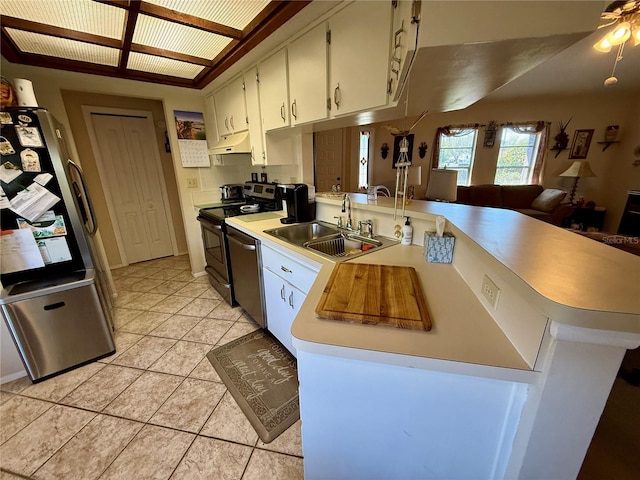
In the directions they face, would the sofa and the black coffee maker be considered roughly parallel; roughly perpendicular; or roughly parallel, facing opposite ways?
roughly parallel

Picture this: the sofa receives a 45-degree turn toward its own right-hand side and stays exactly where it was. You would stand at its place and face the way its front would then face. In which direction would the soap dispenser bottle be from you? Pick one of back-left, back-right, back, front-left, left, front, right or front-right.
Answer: front-left

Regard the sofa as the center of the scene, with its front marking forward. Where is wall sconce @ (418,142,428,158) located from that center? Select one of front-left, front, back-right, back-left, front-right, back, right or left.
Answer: right

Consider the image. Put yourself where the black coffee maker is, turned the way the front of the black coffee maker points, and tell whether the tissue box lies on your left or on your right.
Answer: on your left

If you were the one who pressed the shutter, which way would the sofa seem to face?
facing the viewer

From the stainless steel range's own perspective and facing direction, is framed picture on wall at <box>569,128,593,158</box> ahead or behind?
behind

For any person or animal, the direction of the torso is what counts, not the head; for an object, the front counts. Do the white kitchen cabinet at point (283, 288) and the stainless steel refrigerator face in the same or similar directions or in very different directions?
very different directions

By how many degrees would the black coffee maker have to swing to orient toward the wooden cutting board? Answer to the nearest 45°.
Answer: approximately 45° to its left

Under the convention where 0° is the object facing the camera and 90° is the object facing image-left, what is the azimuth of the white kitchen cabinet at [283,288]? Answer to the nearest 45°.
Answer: approximately 45°

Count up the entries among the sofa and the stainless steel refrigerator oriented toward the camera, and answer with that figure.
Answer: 1

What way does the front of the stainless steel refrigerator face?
to the viewer's right

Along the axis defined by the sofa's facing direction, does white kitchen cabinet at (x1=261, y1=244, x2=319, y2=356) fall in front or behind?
in front
